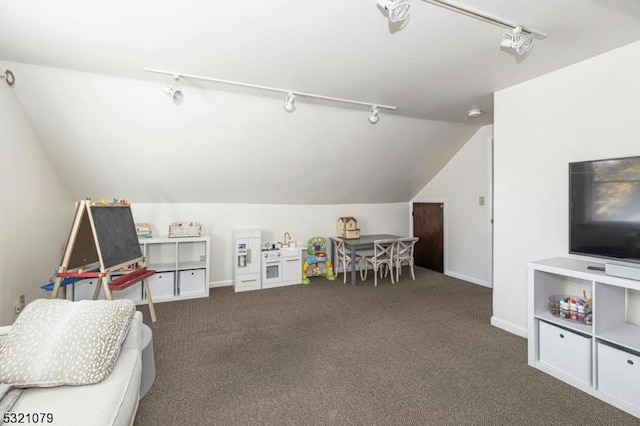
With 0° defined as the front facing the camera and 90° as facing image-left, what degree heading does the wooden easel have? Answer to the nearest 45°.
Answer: approximately 315°

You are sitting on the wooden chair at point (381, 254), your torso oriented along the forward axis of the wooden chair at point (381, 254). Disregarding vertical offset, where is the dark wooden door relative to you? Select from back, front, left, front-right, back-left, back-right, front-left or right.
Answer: right

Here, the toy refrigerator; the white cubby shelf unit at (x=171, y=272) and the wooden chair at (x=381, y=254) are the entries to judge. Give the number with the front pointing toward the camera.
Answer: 2

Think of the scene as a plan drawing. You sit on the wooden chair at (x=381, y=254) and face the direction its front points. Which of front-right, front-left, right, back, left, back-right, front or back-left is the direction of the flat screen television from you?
back

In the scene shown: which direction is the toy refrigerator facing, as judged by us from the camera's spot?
facing the viewer

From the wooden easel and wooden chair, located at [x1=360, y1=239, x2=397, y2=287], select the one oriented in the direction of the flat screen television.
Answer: the wooden easel

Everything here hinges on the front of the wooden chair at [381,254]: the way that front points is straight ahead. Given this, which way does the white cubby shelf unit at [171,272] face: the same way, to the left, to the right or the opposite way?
the opposite way

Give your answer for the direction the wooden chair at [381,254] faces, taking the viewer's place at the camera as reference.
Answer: facing away from the viewer and to the left of the viewer

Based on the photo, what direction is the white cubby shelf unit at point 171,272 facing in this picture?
toward the camera

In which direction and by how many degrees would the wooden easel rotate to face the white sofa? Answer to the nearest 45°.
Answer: approximately 45° to its right

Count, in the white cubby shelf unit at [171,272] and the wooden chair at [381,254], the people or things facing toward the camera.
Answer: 1

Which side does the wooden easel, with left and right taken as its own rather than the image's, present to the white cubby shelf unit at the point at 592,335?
front

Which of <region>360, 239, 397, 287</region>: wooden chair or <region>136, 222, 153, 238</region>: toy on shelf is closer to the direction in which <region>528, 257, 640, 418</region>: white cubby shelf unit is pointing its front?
the toy on shelf
